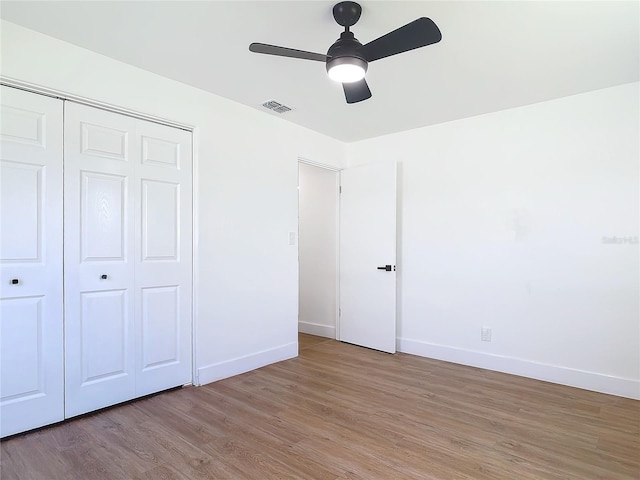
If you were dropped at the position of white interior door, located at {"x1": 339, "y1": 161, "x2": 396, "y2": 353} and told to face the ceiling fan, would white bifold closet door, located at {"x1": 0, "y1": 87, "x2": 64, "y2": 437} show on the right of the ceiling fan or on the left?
right

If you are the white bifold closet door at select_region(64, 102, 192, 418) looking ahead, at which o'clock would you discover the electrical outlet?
The electrical outlet is roughly at 11 o'clock from the white bifold closet door.

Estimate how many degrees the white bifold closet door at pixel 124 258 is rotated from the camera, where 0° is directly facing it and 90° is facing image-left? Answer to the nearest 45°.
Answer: approximately 315°

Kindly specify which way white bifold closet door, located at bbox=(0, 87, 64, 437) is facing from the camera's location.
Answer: facing the viewer

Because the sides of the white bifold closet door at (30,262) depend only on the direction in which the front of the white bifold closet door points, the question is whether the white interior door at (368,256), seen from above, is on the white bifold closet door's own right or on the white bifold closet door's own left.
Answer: on the white bifold closet door's own left

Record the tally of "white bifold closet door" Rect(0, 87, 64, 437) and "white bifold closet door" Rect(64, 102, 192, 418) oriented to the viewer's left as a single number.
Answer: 0

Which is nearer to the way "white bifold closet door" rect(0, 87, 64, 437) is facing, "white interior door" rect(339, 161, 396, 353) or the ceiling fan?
the ceiling fan

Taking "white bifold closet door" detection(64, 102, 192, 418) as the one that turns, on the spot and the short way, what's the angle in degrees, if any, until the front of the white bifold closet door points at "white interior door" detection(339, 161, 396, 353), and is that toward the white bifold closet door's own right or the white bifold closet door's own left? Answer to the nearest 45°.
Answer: approximately 45° to the white bifold closet door's own left

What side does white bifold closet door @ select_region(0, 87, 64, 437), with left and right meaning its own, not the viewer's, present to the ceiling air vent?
left

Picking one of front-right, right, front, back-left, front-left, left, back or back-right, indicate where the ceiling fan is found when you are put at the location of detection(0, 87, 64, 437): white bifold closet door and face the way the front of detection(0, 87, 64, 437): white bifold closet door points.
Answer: front-left

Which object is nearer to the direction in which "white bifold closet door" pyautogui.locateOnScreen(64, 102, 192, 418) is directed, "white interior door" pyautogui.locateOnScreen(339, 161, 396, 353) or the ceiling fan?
the ceiling fan
